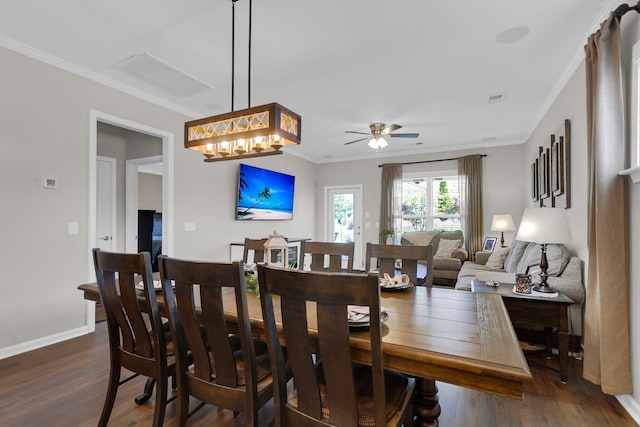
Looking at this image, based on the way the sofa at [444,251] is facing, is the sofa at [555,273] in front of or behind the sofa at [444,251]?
in front

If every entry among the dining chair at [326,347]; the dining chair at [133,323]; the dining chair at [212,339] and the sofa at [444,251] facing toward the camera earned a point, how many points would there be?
1

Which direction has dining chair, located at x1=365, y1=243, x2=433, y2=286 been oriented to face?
toward the camera

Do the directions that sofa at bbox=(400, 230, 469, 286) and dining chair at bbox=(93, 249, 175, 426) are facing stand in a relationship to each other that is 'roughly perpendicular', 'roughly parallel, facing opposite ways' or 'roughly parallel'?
roughly parallel, facing opposite ways

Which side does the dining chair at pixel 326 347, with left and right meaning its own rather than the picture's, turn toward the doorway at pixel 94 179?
left

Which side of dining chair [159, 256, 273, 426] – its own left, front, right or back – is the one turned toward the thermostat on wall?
left

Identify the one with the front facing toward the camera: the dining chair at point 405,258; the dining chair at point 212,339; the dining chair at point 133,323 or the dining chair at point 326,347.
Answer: the dining chair at point 405,258

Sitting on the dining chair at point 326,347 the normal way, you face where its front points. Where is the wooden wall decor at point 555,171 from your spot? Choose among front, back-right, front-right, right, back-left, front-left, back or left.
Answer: front

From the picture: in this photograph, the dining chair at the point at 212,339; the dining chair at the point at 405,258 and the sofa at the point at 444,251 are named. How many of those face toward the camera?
2

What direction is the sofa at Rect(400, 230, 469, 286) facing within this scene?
toward the camera

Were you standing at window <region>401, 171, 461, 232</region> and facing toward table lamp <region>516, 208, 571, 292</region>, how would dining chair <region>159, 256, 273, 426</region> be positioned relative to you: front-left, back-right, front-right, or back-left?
front-right

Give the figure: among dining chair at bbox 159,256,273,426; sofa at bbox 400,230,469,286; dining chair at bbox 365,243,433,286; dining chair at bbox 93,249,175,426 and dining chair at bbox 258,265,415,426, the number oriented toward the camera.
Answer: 2

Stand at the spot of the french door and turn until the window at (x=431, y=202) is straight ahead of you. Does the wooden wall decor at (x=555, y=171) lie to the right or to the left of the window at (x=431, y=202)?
right

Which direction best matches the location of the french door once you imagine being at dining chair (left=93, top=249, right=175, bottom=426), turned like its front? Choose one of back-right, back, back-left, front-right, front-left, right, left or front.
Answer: front

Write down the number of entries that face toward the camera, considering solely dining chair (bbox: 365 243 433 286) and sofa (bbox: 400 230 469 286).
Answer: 2

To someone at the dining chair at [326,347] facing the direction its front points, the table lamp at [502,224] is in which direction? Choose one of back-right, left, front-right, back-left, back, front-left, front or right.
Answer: front

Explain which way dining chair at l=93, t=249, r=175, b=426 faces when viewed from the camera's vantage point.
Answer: facing away from the viewer and to the right of the viewer

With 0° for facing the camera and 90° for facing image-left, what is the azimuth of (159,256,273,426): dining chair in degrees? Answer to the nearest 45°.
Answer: approximately 225°
